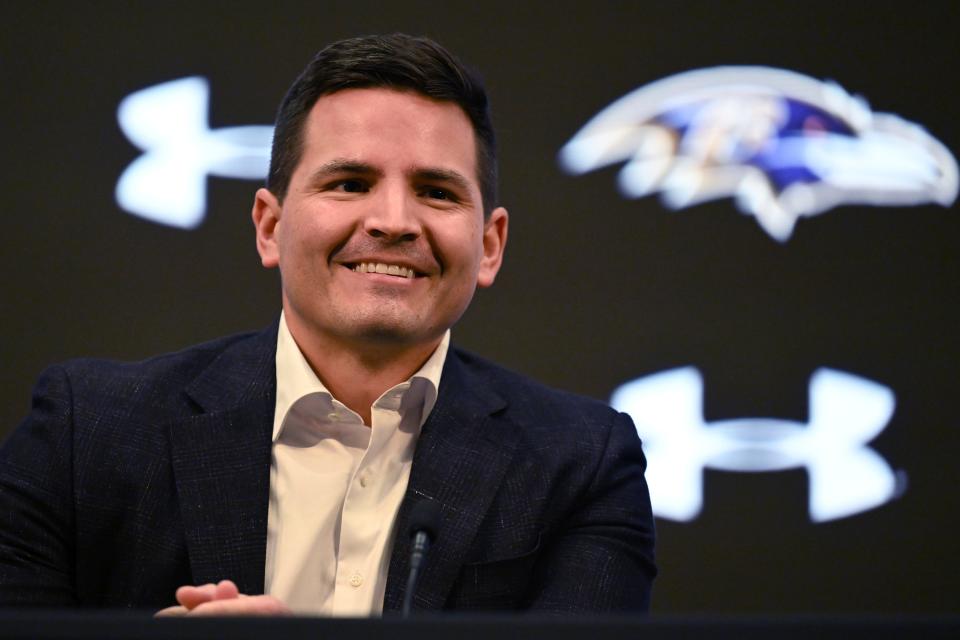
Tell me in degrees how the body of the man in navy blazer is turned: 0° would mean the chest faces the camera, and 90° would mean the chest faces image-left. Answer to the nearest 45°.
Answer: approximately 0°
